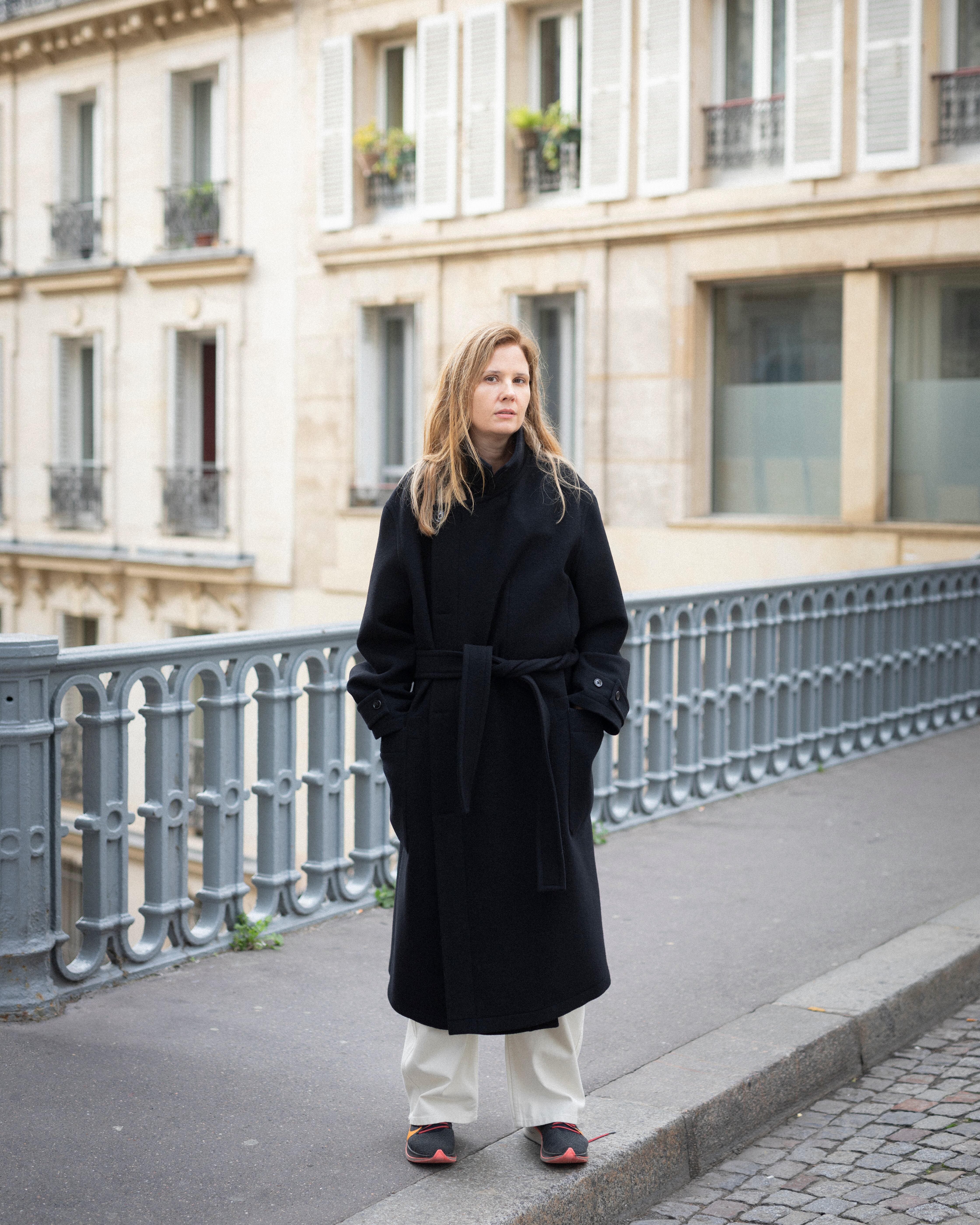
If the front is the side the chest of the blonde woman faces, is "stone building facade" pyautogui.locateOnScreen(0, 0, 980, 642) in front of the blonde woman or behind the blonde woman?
behind

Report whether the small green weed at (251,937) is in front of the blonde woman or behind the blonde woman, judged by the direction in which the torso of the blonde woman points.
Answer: behind

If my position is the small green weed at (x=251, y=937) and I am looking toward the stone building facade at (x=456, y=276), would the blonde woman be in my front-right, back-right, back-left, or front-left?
back-right

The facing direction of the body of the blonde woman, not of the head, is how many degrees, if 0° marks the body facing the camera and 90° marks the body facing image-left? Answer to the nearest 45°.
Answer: approximately 0°

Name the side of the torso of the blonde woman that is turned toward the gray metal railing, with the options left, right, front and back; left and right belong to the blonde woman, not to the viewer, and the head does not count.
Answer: back
